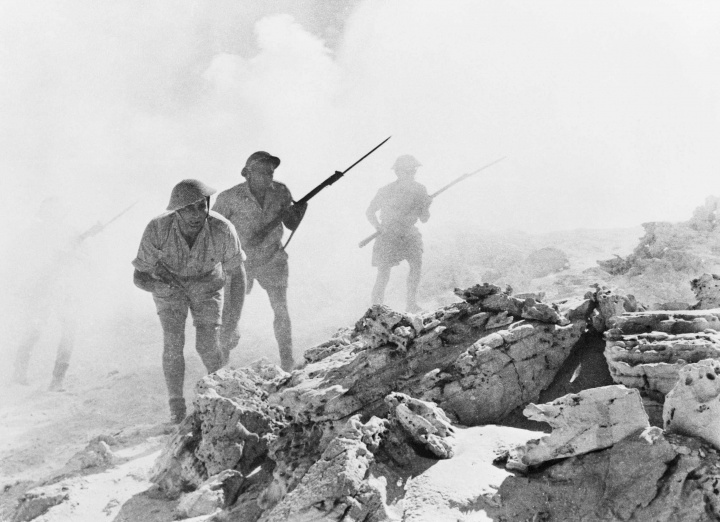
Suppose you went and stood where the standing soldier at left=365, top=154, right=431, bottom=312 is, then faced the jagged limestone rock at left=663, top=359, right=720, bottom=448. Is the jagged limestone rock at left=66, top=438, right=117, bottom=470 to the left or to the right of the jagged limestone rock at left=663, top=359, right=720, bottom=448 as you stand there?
right

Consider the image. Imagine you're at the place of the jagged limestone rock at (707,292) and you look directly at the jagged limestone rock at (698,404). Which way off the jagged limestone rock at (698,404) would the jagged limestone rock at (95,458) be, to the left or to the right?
right

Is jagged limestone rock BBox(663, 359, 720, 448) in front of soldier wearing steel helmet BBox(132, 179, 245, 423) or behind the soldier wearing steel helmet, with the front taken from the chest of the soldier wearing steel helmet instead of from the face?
in front

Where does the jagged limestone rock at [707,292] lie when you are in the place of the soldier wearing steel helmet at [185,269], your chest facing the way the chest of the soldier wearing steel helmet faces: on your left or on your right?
on your left

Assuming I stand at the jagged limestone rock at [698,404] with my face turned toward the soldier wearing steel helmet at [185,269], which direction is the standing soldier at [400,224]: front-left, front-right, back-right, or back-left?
front-right

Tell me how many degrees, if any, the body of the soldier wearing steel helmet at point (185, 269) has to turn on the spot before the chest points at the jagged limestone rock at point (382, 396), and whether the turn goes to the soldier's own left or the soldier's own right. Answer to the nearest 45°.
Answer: approximately 45° to the soldier's own left

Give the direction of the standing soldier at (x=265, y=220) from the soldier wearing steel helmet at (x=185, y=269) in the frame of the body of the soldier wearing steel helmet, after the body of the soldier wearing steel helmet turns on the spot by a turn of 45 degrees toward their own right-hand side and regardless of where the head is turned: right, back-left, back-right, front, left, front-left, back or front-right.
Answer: back

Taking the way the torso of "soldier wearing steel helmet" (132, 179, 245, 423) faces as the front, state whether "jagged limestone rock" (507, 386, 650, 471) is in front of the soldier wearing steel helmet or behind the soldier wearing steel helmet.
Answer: in front

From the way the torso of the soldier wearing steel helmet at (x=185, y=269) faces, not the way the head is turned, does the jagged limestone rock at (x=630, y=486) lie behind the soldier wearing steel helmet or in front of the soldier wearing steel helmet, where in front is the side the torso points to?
in front

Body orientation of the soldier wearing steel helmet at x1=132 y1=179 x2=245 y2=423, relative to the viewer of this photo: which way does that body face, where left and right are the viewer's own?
facing the viewer
